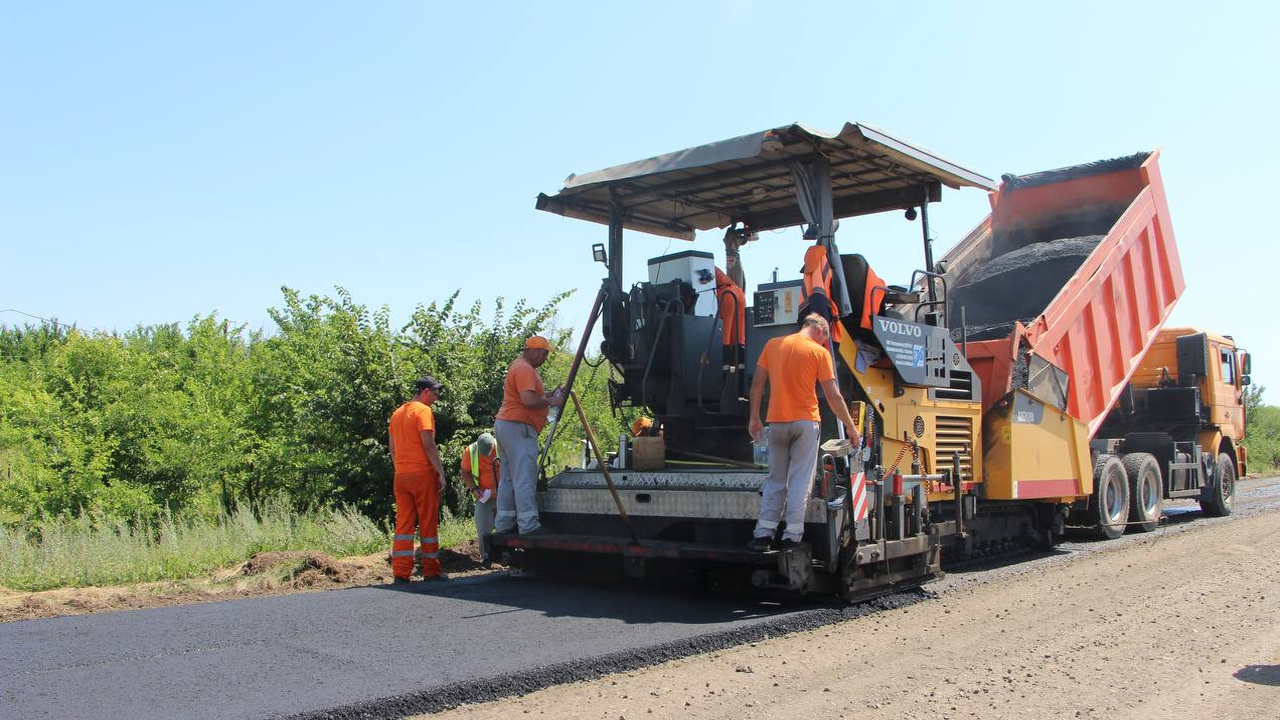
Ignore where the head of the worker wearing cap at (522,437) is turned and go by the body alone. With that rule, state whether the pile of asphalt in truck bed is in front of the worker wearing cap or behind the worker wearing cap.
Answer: in front

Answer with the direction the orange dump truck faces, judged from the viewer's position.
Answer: facing away from the viewer and to the right of the viewer

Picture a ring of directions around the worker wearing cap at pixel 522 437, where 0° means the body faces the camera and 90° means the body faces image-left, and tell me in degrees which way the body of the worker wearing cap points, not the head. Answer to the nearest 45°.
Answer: approximately 270°

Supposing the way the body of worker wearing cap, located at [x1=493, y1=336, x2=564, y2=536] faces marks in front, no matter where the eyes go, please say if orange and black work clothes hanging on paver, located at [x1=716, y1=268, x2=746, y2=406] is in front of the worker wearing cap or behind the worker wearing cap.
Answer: in front

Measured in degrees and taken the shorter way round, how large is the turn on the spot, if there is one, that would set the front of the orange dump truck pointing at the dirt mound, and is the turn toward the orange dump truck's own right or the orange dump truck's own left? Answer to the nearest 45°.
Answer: approximately 180°

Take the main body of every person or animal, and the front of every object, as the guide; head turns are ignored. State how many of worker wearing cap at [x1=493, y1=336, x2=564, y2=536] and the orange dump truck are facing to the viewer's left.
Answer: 0

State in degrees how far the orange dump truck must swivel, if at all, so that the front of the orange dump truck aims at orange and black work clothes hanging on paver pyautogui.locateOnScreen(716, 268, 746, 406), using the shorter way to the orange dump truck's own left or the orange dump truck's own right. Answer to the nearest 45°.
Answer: approximately 180°

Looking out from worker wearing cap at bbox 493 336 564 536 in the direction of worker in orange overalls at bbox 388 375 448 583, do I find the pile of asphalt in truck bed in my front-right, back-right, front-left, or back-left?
back-right

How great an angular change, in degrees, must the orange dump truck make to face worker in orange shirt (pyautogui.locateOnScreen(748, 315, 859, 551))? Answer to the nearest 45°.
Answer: approximately 135° to its right

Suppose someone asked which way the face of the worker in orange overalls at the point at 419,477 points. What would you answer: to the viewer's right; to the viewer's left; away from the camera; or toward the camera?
to the viewer's right

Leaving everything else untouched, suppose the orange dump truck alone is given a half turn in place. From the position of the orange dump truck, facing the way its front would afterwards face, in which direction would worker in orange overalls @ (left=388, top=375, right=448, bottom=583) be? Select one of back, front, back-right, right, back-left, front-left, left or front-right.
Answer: front

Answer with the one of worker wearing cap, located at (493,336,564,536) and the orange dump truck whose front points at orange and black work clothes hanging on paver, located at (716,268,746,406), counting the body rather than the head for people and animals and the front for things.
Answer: the worker wearing cap

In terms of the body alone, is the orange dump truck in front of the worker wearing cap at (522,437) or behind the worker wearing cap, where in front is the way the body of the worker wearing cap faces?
in front

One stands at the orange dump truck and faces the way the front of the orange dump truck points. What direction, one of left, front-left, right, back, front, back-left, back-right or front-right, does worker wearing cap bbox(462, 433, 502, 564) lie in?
back

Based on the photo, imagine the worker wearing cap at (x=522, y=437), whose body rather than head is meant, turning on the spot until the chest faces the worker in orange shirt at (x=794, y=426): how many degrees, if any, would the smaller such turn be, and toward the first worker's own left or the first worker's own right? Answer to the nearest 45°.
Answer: approximately 45° to the first worker's own right
